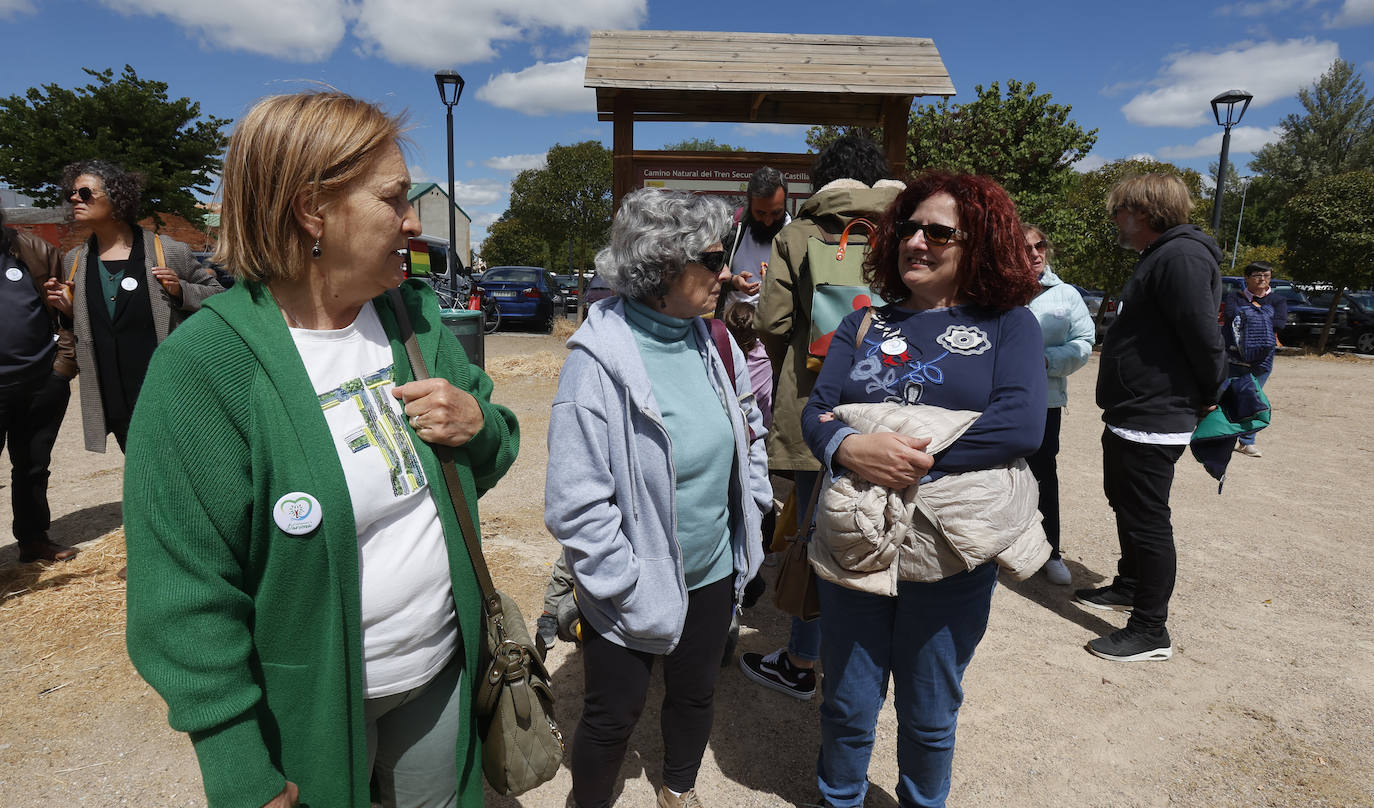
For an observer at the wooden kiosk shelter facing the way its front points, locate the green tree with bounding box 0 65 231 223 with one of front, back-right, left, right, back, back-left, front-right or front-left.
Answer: back-right

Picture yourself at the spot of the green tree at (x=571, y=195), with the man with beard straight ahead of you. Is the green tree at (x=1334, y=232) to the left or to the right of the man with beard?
left

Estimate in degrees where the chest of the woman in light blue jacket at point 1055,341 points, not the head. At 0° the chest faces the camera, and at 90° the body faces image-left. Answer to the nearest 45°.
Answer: approximately 45°

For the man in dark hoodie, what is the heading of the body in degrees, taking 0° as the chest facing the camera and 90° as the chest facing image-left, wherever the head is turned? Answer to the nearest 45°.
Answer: approximately 90°

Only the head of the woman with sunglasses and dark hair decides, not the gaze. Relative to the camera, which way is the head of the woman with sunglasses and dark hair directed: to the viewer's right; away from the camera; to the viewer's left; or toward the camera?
to the viewer's left

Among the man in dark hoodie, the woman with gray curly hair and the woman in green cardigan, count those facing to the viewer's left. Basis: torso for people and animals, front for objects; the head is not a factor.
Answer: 1

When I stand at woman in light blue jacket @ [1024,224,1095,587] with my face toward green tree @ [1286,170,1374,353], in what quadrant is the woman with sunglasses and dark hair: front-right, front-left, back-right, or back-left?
back-left

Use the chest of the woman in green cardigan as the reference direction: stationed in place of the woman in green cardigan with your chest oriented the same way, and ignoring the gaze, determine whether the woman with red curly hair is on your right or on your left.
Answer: on your left

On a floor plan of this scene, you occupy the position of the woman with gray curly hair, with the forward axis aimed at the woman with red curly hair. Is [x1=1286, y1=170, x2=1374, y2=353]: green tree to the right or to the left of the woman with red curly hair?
left

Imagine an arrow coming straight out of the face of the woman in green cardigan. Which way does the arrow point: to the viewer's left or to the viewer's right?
to the viewer's right
